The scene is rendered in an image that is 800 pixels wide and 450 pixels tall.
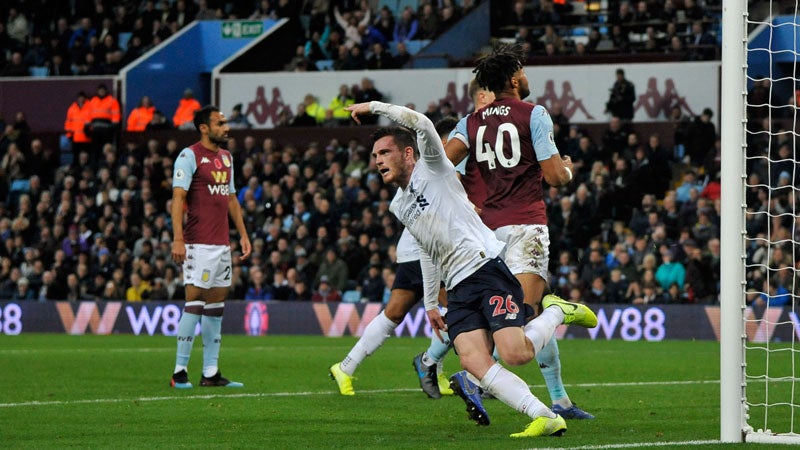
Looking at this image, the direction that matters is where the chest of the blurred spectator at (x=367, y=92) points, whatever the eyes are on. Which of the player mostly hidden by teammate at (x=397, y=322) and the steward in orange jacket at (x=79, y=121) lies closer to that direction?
the player mostly hidden by teammate

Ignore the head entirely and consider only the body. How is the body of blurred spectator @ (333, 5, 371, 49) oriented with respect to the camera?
toward the camera

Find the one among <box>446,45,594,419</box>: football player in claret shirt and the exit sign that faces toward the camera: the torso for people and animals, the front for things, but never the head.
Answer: the exit sign

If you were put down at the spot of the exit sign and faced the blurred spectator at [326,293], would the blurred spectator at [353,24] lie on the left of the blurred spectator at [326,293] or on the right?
left

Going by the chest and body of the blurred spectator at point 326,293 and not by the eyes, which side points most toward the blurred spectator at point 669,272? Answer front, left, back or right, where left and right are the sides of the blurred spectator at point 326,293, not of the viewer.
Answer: left

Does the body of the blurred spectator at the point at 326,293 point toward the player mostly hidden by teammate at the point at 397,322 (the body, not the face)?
yes

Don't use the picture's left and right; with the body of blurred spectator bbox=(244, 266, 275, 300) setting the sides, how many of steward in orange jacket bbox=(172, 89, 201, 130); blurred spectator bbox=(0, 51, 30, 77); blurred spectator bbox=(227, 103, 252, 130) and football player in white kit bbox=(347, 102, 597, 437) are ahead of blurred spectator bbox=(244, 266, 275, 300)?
1

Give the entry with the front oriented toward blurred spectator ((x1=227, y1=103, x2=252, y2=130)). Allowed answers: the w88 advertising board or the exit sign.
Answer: the exit sign

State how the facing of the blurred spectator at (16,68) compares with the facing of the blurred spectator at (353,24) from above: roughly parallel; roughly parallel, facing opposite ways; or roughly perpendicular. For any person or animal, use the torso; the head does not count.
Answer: roughly parallel

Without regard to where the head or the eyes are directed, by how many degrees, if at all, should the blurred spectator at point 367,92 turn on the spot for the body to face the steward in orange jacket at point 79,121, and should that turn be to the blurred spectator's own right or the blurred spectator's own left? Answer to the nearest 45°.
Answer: approximately 90° to the blurred spectator's own right

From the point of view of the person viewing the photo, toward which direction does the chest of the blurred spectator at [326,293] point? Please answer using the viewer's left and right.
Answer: facing the viewer

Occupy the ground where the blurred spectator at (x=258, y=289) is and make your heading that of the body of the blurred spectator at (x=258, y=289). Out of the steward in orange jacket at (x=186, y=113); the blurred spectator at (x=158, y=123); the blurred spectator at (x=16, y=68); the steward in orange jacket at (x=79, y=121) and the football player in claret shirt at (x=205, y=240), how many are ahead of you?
1

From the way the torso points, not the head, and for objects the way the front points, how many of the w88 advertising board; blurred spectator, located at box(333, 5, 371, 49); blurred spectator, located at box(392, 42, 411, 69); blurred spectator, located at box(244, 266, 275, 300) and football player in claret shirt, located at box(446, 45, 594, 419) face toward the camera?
4

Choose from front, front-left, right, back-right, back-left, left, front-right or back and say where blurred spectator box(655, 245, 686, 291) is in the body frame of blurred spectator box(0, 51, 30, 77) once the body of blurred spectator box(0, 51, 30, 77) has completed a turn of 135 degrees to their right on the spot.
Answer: back

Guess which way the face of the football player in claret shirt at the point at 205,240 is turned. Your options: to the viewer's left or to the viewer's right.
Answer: to the viewer's right
